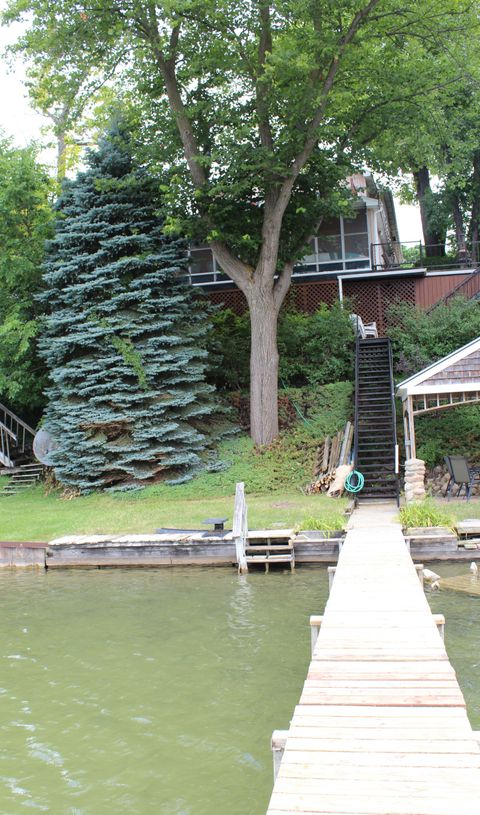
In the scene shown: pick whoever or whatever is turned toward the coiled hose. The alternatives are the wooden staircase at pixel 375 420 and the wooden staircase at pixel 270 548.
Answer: the wooden staircase at pixel 375 420

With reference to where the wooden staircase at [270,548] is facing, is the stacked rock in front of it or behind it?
behind

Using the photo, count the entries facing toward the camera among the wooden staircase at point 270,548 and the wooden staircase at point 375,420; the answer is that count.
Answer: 2

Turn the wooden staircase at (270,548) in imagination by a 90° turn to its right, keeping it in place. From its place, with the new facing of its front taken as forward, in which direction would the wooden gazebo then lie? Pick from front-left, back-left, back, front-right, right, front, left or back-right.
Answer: back-right

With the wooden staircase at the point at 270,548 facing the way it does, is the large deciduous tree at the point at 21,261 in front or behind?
behind

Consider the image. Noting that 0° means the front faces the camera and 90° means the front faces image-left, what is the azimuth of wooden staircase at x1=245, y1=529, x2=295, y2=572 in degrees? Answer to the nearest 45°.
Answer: approximately 0°

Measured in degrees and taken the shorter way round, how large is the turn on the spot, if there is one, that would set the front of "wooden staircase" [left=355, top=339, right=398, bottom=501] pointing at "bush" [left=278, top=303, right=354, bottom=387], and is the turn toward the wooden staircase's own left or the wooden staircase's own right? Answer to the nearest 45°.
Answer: approximately 135° to the wooden staircase's own right

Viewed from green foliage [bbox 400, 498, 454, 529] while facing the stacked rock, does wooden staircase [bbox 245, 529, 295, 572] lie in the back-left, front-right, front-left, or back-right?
back-left

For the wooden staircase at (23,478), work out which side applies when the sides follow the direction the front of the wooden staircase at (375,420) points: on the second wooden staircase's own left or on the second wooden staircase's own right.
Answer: on the second wooden staircase's own right

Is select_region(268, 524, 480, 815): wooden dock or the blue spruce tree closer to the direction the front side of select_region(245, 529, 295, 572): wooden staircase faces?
the wooden dock

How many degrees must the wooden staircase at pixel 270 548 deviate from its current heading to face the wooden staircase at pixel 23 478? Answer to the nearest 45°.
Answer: approximately 135° to its right
